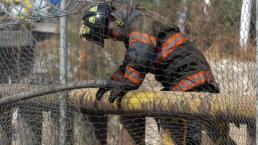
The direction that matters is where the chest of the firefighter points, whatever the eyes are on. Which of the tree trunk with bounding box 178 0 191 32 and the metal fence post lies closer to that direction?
the metal fence post

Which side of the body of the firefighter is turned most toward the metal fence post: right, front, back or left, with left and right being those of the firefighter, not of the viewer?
front

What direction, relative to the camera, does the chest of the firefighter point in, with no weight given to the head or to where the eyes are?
to the viewer's left

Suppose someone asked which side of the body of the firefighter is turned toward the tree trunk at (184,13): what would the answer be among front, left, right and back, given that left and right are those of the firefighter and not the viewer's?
right

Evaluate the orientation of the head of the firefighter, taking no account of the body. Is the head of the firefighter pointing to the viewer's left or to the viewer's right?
to the viewer's left
